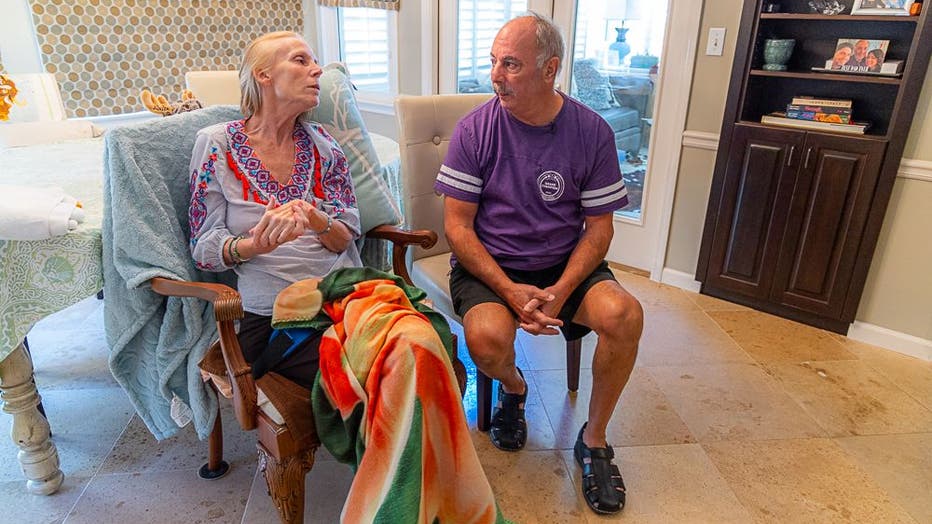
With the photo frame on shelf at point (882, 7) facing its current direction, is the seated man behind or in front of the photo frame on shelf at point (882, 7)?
in front

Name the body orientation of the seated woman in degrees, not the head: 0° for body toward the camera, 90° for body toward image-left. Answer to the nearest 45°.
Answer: approximately 315°

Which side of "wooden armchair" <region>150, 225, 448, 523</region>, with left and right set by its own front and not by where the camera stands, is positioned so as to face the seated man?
left

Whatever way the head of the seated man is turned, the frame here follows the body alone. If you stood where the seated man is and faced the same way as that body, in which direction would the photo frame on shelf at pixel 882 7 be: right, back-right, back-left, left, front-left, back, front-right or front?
back-left

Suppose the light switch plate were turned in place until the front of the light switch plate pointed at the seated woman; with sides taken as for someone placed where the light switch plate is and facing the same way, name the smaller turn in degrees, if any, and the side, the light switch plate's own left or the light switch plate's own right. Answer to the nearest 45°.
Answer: approximately 45° to the light switch plate's own right

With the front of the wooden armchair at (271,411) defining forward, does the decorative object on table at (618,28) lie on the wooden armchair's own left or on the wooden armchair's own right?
on the wooden armchair's own left

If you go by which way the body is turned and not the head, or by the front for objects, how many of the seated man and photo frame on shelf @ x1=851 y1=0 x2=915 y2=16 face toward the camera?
2

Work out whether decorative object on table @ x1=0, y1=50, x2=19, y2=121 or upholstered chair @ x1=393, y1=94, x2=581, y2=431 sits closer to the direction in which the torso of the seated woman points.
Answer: the upholstered chair

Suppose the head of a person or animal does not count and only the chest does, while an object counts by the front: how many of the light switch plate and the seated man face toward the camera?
2

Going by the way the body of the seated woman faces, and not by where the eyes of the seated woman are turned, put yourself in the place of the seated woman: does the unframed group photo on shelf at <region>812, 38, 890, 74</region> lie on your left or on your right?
on your left

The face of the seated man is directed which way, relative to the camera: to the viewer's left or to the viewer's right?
to the viewer's left

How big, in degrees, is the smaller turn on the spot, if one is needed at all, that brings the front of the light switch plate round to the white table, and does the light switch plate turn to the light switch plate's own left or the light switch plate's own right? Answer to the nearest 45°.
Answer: approximately 45° to the light switch plate's own right

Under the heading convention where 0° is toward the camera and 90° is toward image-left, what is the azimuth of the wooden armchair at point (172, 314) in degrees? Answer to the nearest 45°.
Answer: approximately 315°

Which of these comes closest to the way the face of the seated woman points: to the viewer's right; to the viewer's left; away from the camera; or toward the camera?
to the viewer's right
